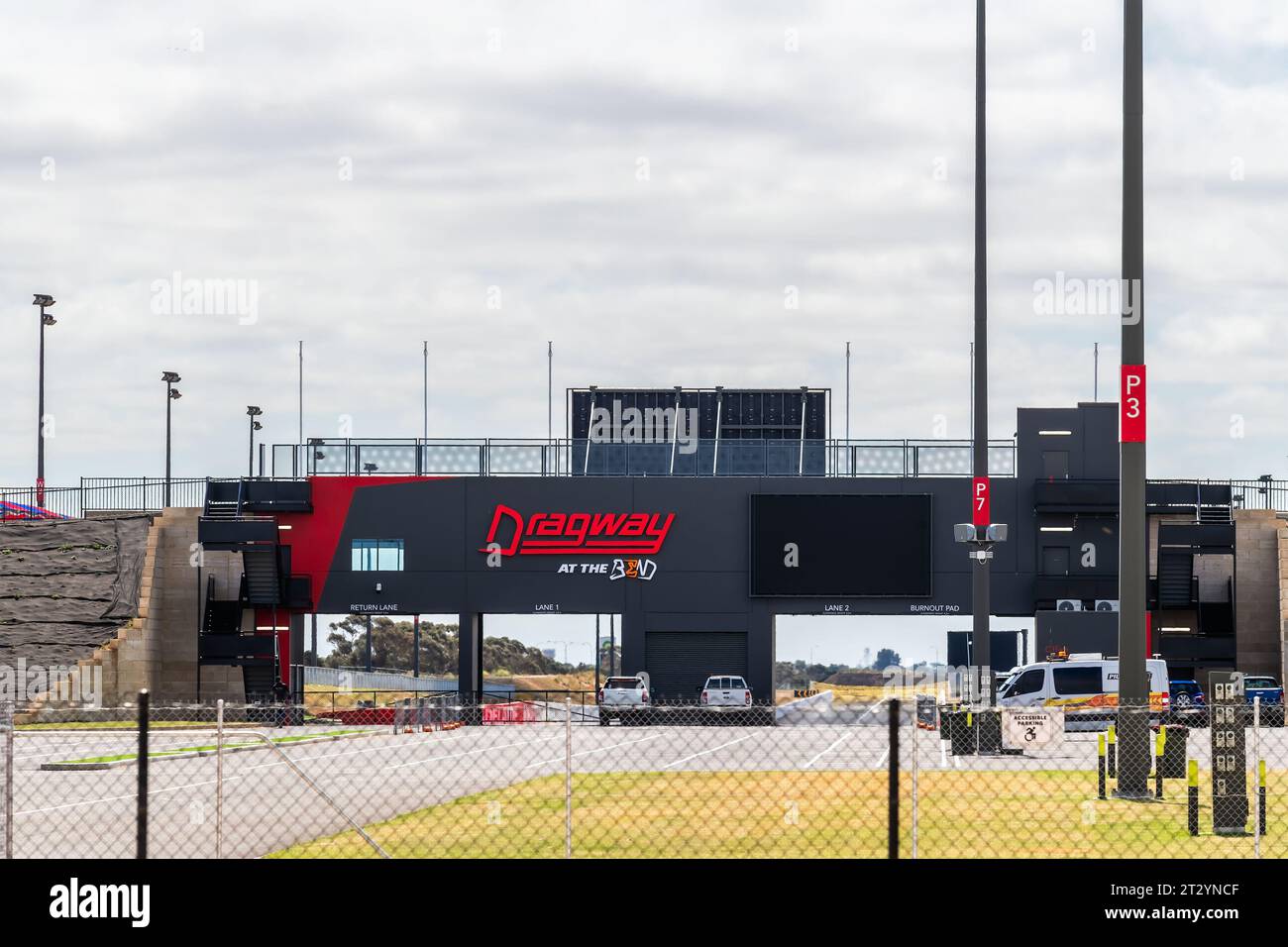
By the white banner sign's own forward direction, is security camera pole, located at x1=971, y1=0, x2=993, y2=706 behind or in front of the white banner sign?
behind

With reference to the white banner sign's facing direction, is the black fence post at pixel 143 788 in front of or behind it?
in front

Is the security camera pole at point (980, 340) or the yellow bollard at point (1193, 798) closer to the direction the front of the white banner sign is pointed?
the yellow bollard

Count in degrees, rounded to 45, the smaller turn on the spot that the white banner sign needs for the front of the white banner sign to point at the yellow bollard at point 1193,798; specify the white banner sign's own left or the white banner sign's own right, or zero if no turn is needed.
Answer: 0° — it already faces it

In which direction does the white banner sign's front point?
toward the camera

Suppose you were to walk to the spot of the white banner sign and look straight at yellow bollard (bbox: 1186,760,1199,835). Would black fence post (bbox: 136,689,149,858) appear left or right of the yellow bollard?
right

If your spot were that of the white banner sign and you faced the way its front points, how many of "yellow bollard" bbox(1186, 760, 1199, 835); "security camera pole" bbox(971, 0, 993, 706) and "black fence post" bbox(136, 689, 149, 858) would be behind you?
1
